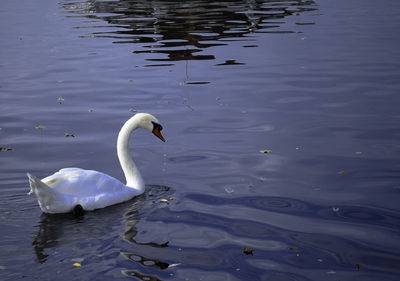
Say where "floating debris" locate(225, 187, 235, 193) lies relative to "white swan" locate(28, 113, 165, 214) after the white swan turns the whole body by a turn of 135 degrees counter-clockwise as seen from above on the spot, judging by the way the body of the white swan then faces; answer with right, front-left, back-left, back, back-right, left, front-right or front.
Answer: back

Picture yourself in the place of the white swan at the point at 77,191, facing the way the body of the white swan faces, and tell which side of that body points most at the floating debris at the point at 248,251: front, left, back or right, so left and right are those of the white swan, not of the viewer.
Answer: right

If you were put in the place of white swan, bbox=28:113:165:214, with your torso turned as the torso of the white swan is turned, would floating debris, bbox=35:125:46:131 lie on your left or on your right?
on your left

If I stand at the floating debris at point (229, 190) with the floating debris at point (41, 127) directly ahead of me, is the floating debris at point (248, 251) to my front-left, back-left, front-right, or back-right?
back-left

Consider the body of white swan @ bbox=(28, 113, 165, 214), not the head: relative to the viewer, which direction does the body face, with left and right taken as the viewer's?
facing away from the viewer and to the right of the viewer
